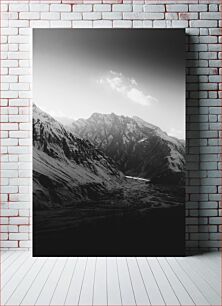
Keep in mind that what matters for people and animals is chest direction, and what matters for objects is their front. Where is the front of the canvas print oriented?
toward the camera
